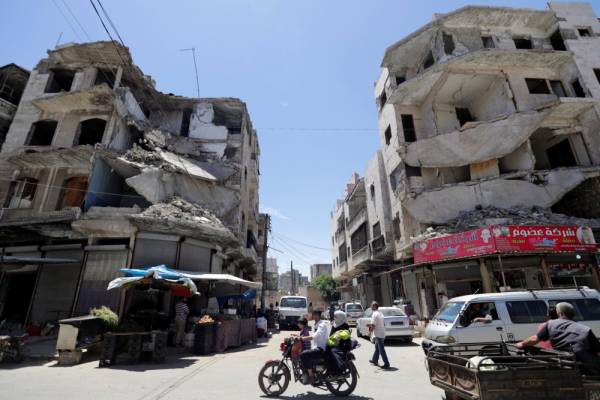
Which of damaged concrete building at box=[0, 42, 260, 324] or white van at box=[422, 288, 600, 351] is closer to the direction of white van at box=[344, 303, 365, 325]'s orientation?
the white van

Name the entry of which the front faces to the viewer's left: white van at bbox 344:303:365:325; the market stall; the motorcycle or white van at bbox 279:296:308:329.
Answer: the motorcycle

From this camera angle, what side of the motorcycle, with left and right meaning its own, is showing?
left

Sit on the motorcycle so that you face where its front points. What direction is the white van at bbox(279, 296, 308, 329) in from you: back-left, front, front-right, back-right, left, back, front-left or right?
right

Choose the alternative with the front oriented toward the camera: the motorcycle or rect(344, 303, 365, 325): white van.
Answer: the white van

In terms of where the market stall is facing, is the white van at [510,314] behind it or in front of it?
in front

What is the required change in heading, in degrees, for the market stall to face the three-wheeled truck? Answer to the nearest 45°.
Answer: approximately 45° to its right

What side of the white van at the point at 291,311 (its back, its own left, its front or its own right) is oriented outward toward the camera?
front

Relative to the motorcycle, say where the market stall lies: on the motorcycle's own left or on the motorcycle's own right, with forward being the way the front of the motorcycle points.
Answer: on the motorcycle's own right

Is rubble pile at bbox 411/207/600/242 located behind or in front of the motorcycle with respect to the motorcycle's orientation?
behind

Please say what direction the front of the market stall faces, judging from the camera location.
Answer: facing the viewer and to the right of the viewer

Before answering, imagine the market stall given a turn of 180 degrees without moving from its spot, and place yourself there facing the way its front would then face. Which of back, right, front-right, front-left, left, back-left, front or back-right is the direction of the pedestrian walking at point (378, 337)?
back

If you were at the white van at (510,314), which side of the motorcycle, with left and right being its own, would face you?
back

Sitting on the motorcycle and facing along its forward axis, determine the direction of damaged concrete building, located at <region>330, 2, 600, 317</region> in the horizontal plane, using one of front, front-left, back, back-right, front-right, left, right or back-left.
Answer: back-right

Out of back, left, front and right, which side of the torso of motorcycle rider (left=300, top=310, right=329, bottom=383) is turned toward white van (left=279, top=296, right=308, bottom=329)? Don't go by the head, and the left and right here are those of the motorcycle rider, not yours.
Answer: right
